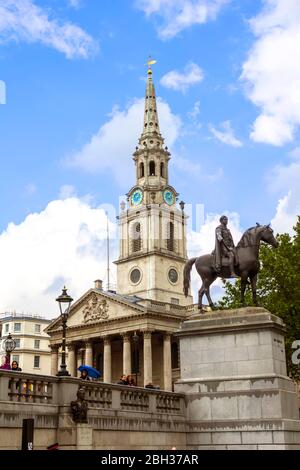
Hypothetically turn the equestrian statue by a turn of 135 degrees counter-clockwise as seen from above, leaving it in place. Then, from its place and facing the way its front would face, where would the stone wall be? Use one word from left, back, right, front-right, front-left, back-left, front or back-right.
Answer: left

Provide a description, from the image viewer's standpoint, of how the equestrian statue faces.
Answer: facing to the right of the viewer
